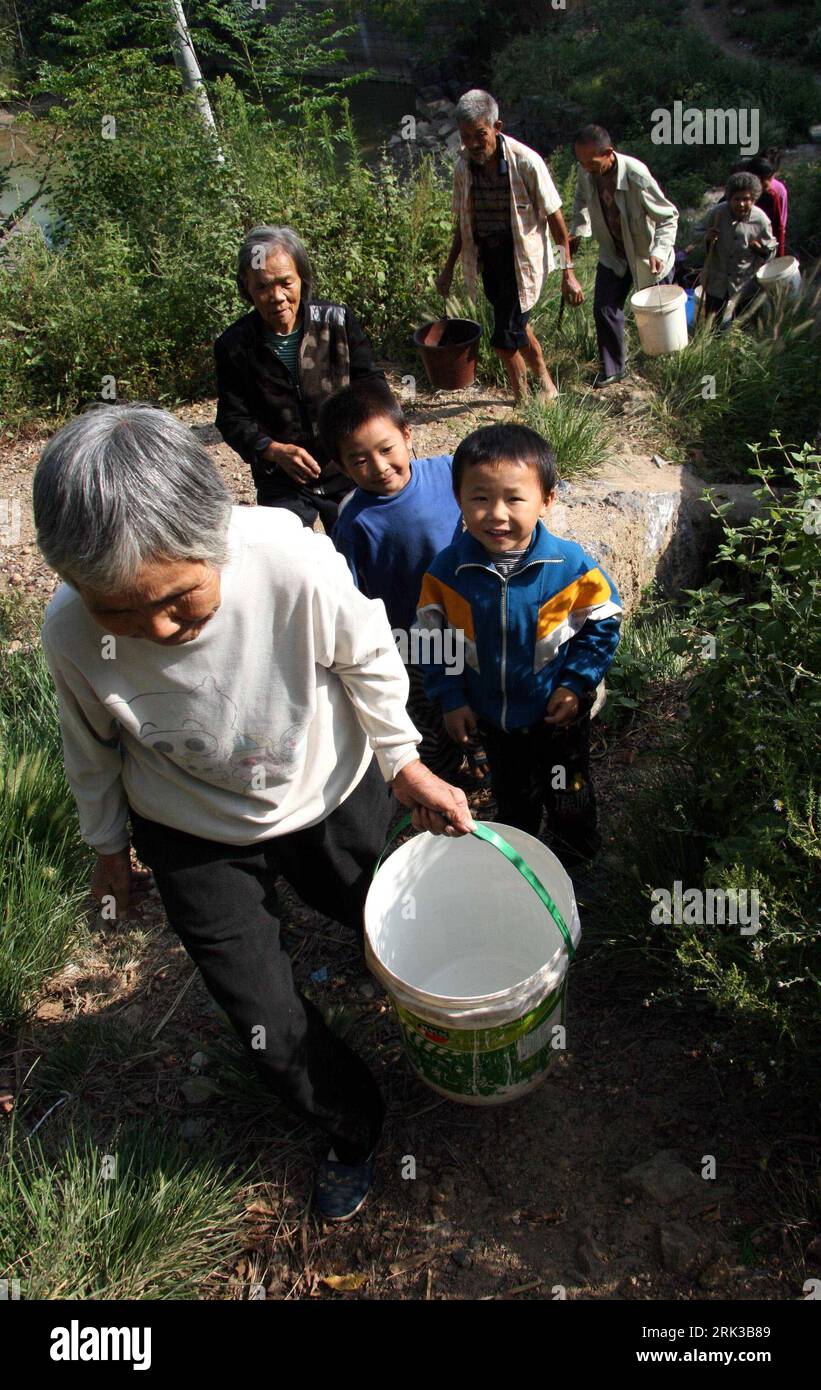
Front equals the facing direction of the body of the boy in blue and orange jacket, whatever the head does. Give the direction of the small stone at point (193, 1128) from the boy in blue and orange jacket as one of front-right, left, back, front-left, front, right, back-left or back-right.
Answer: front-right

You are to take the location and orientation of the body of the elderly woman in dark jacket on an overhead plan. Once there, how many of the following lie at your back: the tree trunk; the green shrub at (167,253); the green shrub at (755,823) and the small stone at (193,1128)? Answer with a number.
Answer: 2

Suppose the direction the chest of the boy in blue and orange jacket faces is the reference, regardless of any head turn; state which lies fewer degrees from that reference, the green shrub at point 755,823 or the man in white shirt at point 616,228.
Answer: the green shrub

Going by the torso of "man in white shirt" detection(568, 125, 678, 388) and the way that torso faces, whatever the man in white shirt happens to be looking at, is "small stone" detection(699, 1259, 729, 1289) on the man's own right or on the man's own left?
on the man's own left

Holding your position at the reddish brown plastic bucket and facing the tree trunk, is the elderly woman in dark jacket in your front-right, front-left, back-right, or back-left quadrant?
back-left

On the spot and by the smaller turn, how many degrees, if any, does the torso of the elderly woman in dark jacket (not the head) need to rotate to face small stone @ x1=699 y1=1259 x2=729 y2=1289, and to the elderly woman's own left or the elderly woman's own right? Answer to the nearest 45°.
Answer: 0° — they already face it

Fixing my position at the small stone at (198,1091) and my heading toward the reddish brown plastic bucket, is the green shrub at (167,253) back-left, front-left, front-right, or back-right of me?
front-left

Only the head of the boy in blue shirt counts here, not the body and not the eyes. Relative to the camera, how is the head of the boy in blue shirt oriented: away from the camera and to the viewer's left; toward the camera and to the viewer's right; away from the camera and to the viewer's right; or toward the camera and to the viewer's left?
toward the camera and to the viewer's right

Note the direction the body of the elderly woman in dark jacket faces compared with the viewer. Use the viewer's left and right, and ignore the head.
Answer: facing the viewer

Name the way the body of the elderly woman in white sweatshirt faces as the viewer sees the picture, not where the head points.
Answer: toward the camera

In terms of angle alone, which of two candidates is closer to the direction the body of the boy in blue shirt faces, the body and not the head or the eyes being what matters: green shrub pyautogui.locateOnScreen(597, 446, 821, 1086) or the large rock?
the green shrub

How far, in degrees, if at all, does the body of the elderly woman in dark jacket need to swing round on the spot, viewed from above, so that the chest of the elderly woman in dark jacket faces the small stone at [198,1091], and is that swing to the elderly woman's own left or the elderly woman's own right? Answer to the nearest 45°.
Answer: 0° — they already face it

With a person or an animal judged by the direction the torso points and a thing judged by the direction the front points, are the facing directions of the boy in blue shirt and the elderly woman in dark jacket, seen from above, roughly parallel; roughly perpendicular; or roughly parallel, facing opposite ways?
roughly parallel
